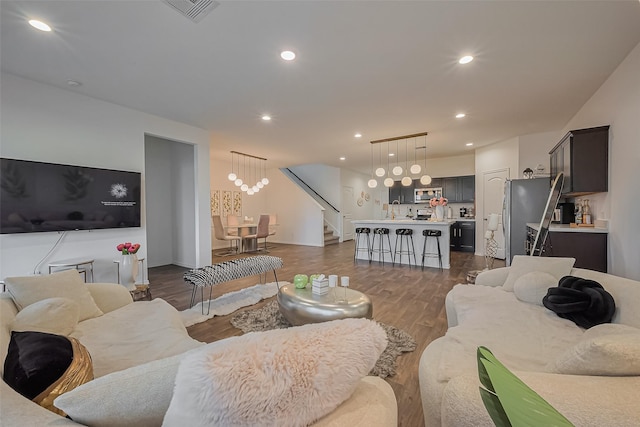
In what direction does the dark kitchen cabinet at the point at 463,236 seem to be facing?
toward the camera

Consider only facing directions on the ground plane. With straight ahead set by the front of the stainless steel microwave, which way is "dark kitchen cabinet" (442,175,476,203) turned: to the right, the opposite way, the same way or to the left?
the same way

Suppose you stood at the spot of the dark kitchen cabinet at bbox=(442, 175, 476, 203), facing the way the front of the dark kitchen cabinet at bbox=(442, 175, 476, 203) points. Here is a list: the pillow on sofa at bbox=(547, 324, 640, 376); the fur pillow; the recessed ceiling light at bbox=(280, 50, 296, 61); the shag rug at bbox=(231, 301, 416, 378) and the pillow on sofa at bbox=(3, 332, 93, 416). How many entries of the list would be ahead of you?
5

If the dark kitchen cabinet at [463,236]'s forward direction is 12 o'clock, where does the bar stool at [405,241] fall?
The bar stool is roughly at 1 o'clock from the dark kitchen cabinet.

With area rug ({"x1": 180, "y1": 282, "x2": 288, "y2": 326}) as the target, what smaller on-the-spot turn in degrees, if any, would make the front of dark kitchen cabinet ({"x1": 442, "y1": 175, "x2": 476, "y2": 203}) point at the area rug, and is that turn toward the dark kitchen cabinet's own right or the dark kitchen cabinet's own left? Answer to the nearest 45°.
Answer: approximately 45° to the dark kitchen cabinet's own right

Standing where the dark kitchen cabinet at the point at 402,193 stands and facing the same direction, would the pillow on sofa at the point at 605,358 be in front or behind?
in front

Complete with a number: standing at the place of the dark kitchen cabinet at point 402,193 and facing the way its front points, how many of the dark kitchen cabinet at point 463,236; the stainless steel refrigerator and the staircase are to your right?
1

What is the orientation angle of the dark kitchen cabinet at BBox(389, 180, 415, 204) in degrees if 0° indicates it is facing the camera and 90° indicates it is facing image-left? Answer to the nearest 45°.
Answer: approximately 0°

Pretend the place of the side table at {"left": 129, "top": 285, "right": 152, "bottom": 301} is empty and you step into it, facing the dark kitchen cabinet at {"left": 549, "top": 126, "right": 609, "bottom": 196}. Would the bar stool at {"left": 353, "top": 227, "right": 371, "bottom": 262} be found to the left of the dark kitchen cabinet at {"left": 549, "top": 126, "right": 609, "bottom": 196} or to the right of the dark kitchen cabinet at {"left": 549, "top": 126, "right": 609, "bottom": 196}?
left

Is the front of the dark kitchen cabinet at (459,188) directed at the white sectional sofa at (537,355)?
yes

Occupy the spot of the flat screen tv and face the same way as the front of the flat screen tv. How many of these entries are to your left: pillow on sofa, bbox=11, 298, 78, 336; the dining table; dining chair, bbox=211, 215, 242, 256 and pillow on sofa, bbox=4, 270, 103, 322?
2

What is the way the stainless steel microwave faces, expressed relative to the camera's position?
facing the viewer

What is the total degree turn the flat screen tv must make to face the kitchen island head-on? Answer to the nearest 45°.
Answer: approximately 45° to its left

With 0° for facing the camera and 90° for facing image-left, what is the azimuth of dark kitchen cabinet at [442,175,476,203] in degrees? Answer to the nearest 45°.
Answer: approximately 0°

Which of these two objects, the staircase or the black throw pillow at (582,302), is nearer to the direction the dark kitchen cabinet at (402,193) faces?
the black throw pillow

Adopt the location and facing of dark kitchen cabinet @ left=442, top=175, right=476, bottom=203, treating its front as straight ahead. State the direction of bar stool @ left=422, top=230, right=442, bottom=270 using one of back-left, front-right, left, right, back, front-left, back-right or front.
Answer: front

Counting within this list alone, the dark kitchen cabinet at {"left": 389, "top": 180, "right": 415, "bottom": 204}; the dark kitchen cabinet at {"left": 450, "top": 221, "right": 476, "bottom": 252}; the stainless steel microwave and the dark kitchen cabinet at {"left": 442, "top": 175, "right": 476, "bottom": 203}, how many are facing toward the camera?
4
